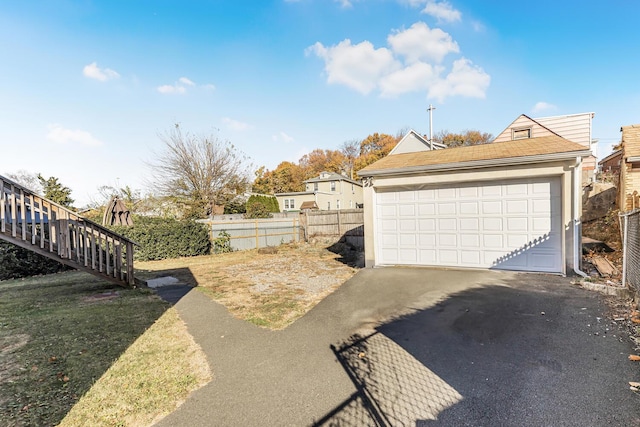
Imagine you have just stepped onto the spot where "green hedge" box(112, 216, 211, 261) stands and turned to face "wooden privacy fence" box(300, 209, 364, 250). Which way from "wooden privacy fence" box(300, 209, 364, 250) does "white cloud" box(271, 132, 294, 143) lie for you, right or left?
left

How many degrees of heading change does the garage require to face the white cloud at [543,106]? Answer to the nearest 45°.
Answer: approximately 180°

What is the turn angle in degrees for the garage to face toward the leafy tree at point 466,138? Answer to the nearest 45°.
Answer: approximately 180°

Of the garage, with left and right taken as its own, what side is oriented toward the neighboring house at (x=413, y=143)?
back

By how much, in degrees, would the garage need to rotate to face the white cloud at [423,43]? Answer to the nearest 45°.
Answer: approximately 180°

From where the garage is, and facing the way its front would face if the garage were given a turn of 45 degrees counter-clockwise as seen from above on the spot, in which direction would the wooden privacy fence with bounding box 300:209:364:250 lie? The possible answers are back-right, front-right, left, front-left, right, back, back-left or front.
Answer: back

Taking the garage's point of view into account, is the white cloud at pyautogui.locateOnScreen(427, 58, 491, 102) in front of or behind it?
behind

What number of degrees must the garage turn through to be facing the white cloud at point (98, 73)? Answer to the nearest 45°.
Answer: approximately 90° to its right

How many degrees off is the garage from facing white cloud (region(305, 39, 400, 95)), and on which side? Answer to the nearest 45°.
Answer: approximately 135° to its right

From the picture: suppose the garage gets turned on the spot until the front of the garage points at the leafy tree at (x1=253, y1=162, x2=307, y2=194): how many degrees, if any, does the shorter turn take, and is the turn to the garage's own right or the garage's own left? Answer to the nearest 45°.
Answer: approximately 135° to the garage's own right

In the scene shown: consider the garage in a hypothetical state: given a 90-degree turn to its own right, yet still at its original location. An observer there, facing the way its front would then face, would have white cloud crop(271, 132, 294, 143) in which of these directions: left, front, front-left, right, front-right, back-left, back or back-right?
front-right

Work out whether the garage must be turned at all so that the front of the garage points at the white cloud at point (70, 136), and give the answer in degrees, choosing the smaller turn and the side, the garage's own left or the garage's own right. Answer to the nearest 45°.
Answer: approximately 90° to the garage's own right

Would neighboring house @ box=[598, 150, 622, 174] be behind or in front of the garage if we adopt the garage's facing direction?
behind

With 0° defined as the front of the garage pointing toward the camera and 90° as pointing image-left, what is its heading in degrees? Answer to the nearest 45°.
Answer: approximately 0°
